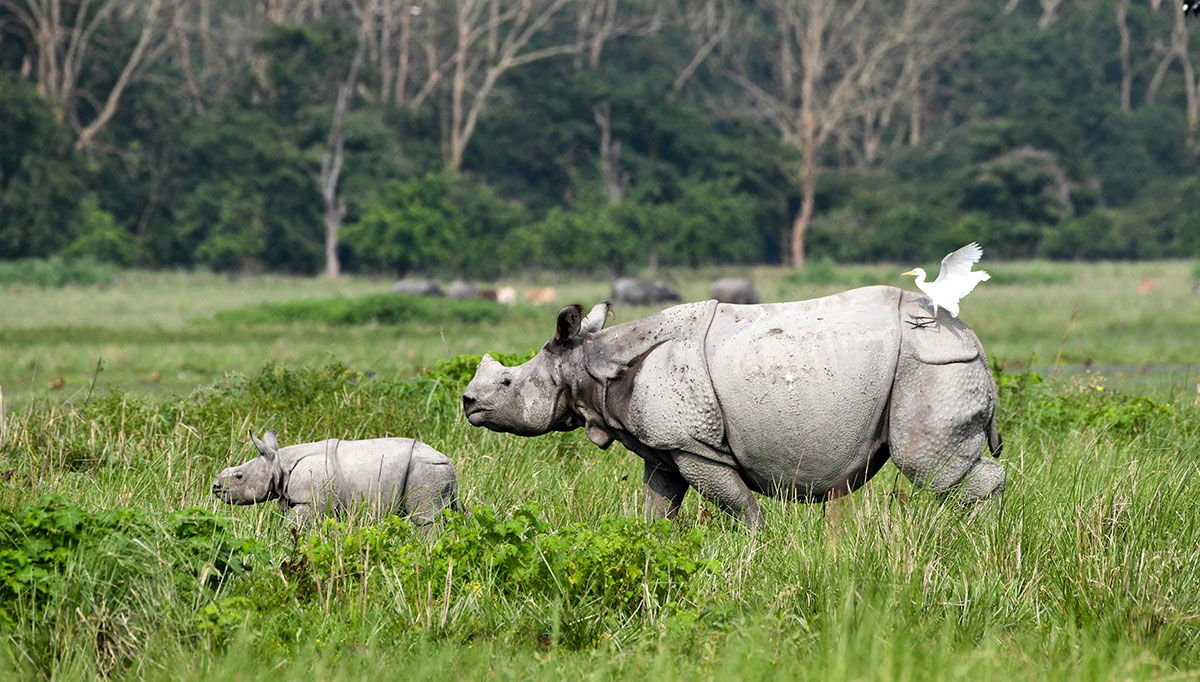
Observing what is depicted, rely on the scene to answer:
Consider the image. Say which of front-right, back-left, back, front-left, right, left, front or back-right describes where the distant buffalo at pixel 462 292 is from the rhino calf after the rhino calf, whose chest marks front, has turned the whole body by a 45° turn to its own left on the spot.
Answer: back-right

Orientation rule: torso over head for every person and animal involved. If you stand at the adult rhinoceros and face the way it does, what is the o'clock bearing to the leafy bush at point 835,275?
The leafy bush is roughly at 3 o'clock from the adult rhinoceros.

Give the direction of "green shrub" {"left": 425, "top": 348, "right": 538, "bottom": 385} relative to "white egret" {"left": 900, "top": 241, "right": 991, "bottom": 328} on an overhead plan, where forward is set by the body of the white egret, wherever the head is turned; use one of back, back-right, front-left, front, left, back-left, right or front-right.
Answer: front-right

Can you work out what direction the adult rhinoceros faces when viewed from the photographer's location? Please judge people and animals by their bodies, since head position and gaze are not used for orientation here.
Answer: facing to the left of the viewer

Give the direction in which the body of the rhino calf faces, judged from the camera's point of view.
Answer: to the viewer's left

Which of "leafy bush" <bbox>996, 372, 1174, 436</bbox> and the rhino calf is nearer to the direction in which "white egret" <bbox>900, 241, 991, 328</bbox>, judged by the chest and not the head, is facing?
the rhino calf

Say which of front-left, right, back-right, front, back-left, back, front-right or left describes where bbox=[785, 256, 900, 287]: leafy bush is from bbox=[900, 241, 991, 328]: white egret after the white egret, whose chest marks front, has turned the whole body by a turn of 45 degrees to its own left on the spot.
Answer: back-right

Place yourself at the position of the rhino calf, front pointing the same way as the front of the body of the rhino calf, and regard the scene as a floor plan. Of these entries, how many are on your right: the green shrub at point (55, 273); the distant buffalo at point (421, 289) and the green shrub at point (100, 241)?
3

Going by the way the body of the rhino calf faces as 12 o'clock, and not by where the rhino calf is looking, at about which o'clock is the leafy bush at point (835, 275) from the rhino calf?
The leafy bush is roughly at 4 o'clock from the rhino calf.

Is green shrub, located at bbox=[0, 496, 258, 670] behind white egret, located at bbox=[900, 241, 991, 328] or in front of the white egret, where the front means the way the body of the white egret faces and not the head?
in front

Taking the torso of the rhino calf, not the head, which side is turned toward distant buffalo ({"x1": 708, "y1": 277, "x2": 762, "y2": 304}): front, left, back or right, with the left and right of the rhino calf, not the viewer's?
right

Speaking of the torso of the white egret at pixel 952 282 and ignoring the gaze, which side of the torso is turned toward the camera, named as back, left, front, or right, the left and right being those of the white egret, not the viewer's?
left

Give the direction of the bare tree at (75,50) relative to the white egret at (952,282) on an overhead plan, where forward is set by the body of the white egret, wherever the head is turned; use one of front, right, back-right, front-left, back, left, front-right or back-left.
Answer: front-right

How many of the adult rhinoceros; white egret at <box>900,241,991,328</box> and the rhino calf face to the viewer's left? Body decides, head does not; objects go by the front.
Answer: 3
